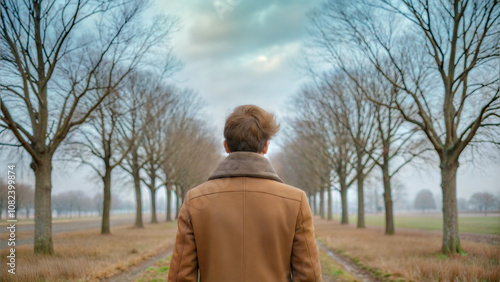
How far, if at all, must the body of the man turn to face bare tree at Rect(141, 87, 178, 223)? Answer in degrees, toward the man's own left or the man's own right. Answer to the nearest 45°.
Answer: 0° — they already face it

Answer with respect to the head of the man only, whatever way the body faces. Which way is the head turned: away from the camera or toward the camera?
away from the camera

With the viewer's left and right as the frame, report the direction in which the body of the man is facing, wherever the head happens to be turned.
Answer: facing away from the viewer
